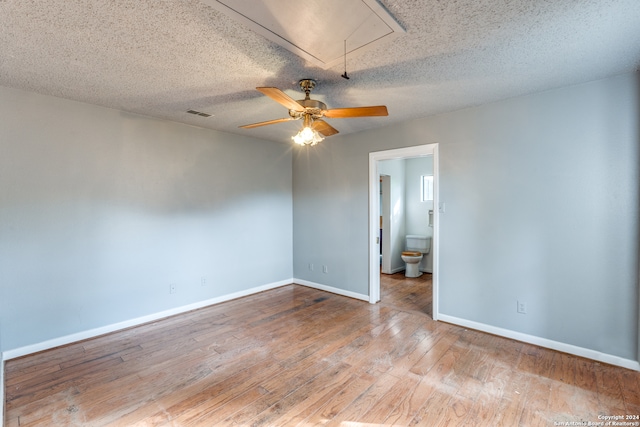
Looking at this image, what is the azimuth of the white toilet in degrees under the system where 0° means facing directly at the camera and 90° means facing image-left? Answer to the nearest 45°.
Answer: approximately 45°
